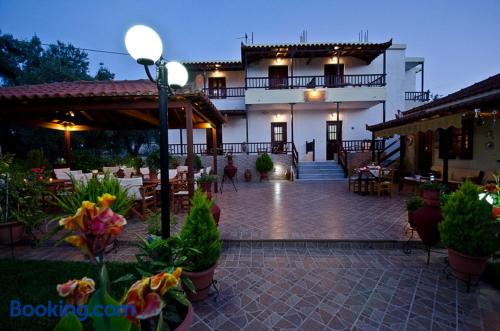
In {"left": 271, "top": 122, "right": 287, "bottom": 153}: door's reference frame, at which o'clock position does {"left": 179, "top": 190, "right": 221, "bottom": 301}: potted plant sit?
The potted plant is roughly at 12 o'clock from the door.

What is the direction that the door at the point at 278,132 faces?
toward the camera

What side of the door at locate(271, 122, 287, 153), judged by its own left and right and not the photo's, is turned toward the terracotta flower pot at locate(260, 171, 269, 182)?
front

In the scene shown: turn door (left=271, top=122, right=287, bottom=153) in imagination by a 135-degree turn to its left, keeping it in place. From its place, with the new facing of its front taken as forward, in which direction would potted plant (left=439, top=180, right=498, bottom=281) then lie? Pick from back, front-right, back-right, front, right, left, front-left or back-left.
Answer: back-right

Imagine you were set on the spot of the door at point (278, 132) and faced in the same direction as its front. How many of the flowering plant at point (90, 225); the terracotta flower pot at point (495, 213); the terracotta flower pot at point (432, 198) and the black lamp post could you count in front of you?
4

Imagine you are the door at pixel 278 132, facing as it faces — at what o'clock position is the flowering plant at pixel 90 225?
The flowering plant is roughly at 12 o'clock from the door.

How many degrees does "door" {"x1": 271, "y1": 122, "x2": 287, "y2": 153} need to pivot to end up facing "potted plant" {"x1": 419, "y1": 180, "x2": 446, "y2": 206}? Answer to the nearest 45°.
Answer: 0° — it already faces it

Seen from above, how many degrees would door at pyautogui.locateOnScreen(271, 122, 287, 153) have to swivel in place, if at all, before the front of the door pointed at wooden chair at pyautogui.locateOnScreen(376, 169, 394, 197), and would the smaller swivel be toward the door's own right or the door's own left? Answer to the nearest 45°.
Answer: approximately 45° to the door's own left

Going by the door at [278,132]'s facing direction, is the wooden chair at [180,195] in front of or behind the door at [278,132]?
in front

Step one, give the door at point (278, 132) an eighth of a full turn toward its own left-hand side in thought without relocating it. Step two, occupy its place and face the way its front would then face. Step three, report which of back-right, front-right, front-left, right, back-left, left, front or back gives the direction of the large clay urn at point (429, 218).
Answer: front-right

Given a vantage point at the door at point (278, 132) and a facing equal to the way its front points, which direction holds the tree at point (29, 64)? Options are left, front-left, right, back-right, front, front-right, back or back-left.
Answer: right

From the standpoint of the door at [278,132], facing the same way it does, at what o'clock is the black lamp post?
The black lamp post is roughly at 12 o'clock from the door.

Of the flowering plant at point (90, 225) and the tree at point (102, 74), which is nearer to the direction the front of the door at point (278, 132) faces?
the flowering plant

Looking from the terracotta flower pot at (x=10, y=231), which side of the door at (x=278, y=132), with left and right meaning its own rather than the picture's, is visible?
front
